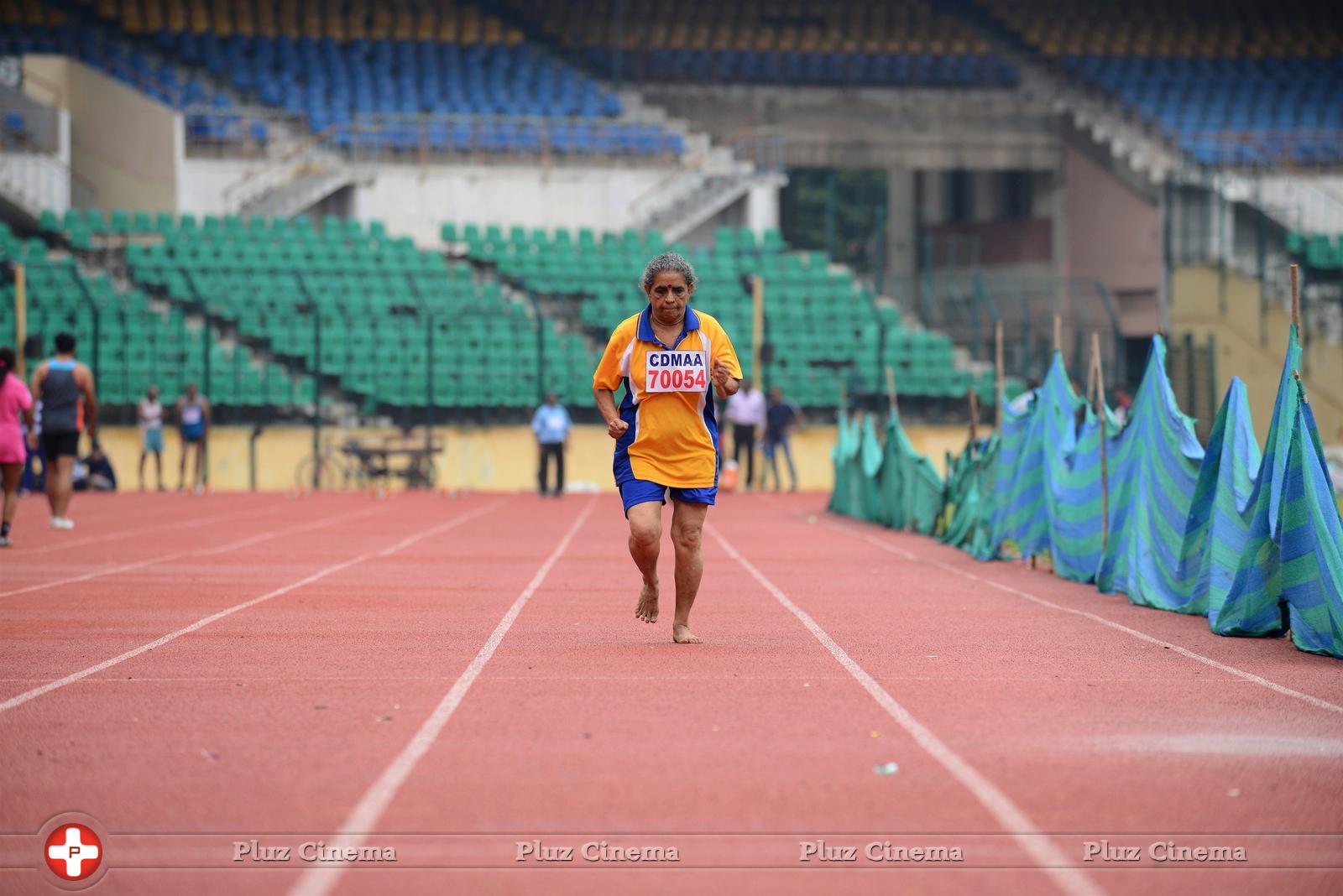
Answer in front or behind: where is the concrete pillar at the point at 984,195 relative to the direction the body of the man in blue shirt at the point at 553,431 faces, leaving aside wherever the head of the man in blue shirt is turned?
behind

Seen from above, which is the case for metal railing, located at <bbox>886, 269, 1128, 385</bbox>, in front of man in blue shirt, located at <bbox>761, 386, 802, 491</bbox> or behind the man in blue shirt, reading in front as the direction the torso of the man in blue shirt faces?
behind

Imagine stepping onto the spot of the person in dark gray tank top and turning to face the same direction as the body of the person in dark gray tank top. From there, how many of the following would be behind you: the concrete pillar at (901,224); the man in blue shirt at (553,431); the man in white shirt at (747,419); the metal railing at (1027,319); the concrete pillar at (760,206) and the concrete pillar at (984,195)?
0

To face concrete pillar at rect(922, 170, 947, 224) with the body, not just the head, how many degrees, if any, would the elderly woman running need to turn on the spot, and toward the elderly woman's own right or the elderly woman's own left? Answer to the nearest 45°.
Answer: approximately 180°

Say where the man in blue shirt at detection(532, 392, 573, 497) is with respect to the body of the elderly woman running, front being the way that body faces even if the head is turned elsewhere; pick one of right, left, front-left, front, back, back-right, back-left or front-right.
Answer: back

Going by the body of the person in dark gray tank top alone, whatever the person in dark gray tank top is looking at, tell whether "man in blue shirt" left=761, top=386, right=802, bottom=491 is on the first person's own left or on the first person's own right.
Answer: on the first person's own right

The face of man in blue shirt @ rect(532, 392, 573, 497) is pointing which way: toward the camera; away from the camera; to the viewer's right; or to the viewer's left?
toward the camera

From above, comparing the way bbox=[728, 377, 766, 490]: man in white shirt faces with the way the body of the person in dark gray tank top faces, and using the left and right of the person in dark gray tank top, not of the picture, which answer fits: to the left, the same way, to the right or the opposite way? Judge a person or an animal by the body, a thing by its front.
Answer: the opposite way

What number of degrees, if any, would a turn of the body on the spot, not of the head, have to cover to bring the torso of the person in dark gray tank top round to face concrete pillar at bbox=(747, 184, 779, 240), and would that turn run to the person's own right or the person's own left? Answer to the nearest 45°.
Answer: approximately 45° to the person's own right

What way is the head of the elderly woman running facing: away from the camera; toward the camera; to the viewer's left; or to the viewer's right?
toward the camera

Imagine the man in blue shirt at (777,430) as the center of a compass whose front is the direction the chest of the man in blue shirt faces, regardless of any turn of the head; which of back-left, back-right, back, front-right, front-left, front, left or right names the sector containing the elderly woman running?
front

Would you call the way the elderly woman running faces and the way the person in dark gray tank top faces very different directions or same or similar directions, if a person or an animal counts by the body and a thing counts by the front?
very different directions

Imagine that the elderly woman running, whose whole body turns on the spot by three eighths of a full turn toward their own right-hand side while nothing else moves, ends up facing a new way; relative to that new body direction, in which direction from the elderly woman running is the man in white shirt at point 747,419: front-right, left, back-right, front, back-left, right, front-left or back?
front-right

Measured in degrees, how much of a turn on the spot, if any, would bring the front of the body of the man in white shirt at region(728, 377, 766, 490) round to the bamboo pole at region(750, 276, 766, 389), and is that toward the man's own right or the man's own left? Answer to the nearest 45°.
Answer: approximately 180°

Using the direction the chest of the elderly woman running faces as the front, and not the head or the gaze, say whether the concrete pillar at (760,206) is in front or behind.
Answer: behind

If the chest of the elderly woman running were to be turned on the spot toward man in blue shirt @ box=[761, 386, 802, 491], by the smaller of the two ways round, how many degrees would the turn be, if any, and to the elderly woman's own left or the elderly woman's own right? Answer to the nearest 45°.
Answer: approximately 180°

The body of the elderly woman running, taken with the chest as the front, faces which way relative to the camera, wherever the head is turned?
toward the camera

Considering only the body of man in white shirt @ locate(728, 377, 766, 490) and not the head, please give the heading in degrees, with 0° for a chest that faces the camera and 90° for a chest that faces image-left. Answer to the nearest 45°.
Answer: approximately 0°

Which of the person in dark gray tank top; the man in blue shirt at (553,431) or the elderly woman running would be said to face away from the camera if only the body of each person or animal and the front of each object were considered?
the person in dark gray tank top

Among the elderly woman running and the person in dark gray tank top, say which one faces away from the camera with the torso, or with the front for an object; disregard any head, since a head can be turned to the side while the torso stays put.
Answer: the person in dark gray tank top

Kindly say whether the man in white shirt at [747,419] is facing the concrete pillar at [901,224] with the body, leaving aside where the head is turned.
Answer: no

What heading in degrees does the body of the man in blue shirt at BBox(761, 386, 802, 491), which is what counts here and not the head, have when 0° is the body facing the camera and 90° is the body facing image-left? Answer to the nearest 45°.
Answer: approximately 0°

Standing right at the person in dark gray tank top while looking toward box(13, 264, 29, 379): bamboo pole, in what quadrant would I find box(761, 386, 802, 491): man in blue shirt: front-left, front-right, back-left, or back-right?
front-right
